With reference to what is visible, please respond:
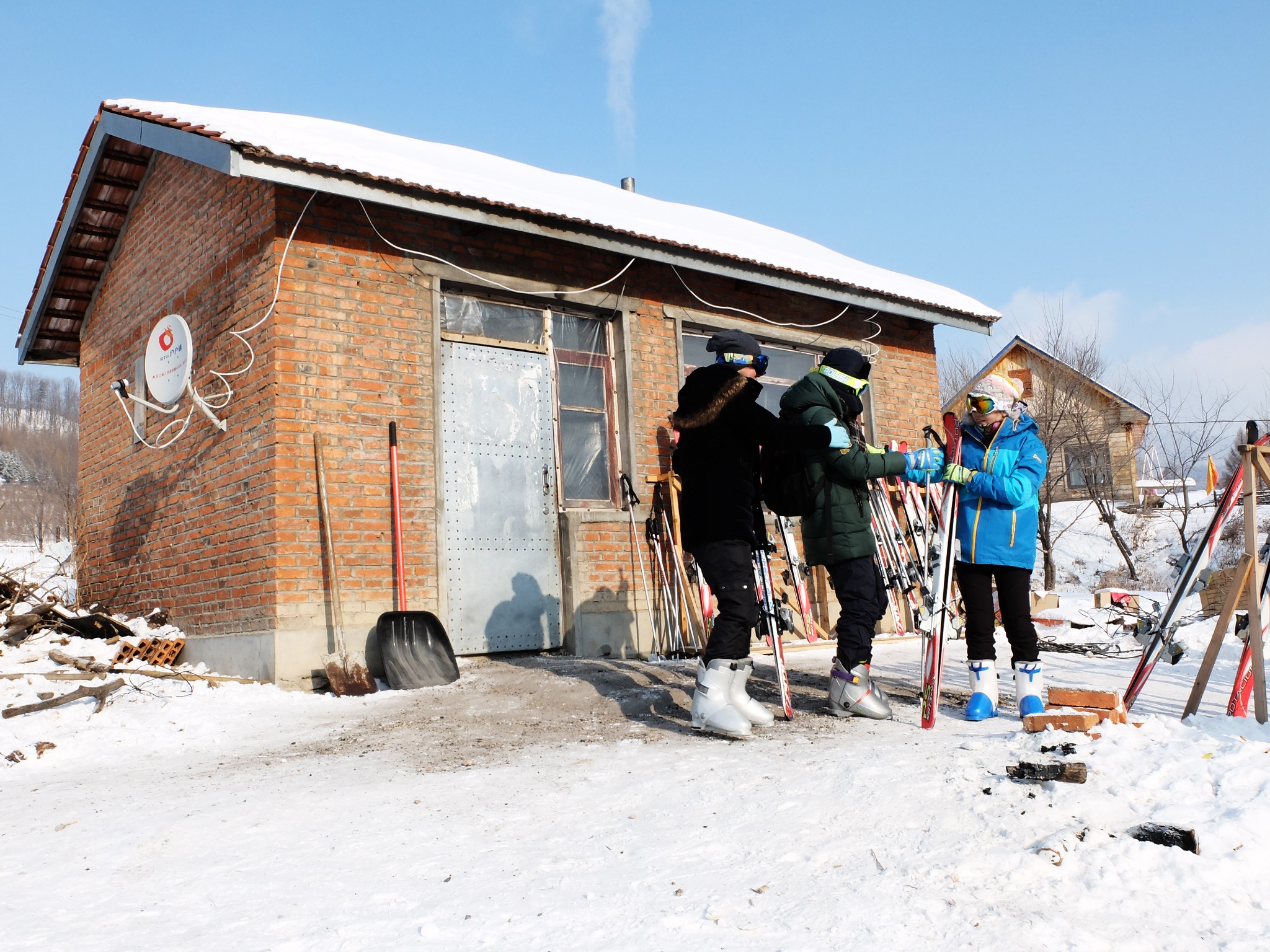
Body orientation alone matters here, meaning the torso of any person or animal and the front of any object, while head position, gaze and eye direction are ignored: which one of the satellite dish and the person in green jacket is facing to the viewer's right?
the person in green jacket

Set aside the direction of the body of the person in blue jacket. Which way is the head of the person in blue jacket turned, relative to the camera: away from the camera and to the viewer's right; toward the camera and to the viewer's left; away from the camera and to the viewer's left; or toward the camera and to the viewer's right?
toward the camera and to the viewer's left

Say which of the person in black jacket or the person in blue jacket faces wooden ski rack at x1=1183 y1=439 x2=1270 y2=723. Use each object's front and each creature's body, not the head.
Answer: the person in black jacket

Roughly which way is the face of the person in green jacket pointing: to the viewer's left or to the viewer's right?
to the viewer's right

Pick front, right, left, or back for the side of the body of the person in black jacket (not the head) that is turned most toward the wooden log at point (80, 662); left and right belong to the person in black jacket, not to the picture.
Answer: back

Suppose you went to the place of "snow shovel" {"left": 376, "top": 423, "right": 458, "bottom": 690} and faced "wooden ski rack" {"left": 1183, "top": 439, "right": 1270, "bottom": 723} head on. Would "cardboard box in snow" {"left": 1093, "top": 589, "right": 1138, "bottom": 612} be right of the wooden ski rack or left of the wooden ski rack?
left

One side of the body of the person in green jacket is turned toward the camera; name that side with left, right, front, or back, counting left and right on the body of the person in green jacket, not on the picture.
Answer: right

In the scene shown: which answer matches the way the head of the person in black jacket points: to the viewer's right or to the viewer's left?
to the viewer's right

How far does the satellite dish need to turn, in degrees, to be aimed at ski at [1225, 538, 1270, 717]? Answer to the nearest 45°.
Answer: approximately 90° to its left

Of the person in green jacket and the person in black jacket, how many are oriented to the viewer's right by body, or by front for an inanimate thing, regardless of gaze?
2

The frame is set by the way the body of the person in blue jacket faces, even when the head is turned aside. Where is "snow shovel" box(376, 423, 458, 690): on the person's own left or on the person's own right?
on the person's own right

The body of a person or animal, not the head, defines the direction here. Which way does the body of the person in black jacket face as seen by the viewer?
to the viewer's right

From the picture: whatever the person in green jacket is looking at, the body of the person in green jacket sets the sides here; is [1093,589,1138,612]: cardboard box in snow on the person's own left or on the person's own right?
on the person's own left

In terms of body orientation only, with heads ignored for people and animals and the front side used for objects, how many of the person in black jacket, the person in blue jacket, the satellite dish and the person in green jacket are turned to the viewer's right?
2

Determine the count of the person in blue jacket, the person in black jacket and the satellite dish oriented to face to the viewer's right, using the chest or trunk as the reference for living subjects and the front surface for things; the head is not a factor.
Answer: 1

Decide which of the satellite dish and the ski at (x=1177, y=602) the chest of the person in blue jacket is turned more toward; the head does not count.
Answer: the satellite dish

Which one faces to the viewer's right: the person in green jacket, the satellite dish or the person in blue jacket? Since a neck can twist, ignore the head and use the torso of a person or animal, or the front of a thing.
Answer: the person in green jacket

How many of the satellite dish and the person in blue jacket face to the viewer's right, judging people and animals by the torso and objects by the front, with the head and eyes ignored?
0
